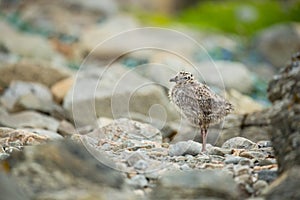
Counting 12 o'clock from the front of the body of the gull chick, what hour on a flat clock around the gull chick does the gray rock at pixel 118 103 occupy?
The gray rock is roughly at 2 o'clock from the gull chick.

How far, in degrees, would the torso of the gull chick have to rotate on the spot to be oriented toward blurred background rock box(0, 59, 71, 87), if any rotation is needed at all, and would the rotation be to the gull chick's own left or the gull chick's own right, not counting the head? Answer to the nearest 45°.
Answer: approximately 45° to the gull chick's own right

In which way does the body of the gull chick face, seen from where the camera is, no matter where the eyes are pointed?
to the viewer's left

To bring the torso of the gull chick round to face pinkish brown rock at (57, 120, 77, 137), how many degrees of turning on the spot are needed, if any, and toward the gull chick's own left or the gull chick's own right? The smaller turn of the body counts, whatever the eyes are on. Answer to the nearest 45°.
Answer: approximately 45° to the gull chick's own right

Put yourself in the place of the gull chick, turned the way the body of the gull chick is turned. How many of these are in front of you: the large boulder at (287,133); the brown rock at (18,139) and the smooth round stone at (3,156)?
2
